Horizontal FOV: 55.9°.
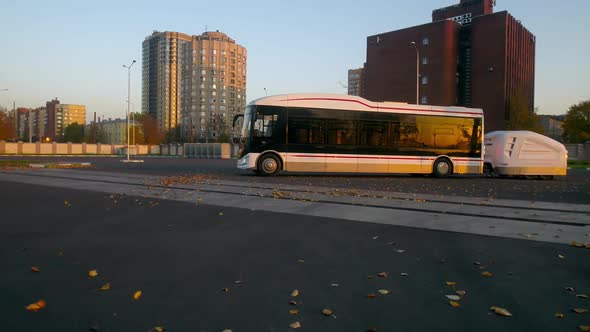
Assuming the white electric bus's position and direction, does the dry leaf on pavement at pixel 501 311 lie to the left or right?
on its left

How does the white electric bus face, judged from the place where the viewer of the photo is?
facing to the left of the viewer

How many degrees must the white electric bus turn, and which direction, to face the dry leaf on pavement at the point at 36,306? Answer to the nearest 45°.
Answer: approximately 90° to its left
